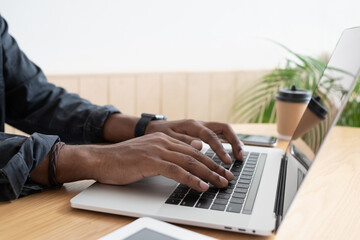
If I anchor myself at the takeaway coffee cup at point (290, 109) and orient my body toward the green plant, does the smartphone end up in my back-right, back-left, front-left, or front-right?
back-left

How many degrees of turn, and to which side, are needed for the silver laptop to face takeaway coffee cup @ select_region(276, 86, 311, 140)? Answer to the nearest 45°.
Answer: approximately 90° to its right

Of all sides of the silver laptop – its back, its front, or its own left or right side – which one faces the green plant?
right

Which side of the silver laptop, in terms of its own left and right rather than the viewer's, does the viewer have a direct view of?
left
